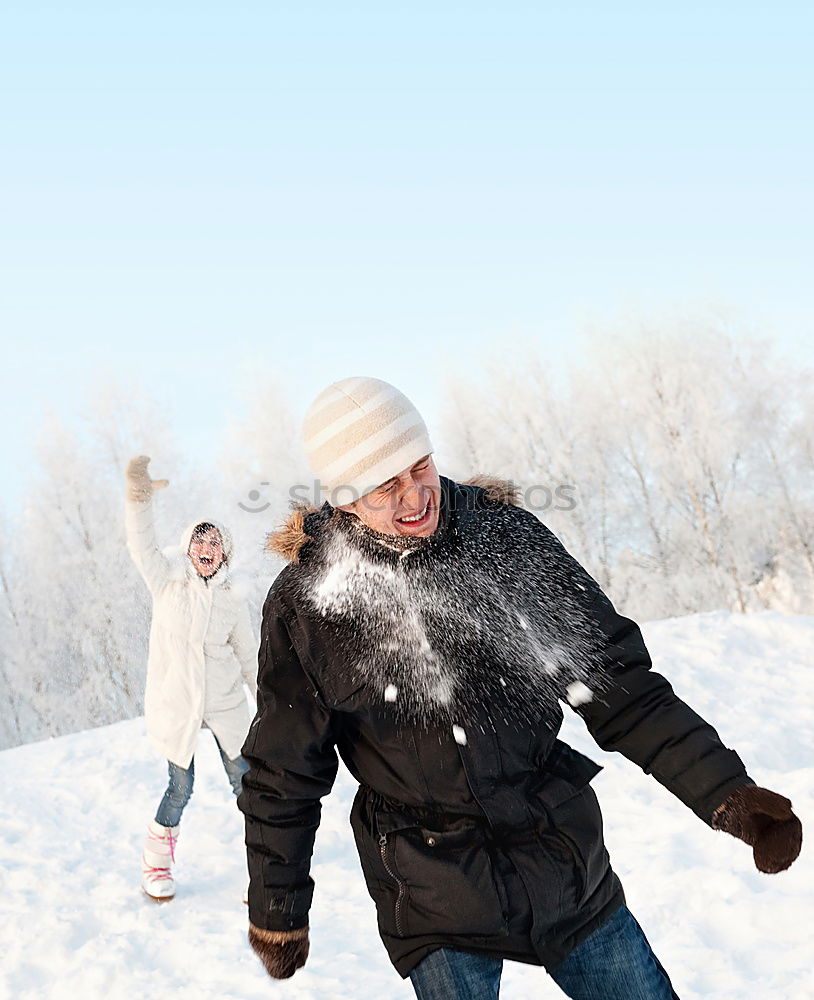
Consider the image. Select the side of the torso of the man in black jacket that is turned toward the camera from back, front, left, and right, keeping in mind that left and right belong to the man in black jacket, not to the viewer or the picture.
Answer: front

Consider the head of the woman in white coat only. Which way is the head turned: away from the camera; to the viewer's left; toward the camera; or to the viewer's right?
toward the camera

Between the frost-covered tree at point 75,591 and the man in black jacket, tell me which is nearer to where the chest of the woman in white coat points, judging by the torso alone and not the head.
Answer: the man in black jacket

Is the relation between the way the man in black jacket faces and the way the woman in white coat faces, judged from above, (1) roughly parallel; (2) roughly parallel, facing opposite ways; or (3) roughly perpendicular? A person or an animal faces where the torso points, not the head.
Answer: roughly parallel

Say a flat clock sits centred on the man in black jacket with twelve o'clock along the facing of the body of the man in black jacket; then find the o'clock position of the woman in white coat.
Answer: The woman in white coat is roughly at 5 o'clock from the man in black jacket.

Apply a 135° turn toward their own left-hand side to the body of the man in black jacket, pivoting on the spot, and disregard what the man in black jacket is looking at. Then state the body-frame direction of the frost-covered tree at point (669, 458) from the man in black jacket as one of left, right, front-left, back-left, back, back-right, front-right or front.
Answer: front-left

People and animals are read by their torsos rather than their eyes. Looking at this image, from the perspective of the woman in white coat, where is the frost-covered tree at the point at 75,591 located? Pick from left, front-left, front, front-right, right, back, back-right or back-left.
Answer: back

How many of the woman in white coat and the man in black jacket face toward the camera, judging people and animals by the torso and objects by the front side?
2

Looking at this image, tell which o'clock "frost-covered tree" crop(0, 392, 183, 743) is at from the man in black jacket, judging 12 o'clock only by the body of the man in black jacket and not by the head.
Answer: The frost-covered tree is roughly at 5 o'clock from the man in black jacket.

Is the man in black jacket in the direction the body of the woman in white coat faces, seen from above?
yes

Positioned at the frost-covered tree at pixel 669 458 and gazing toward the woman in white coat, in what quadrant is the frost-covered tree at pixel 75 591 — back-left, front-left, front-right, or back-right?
front-right
